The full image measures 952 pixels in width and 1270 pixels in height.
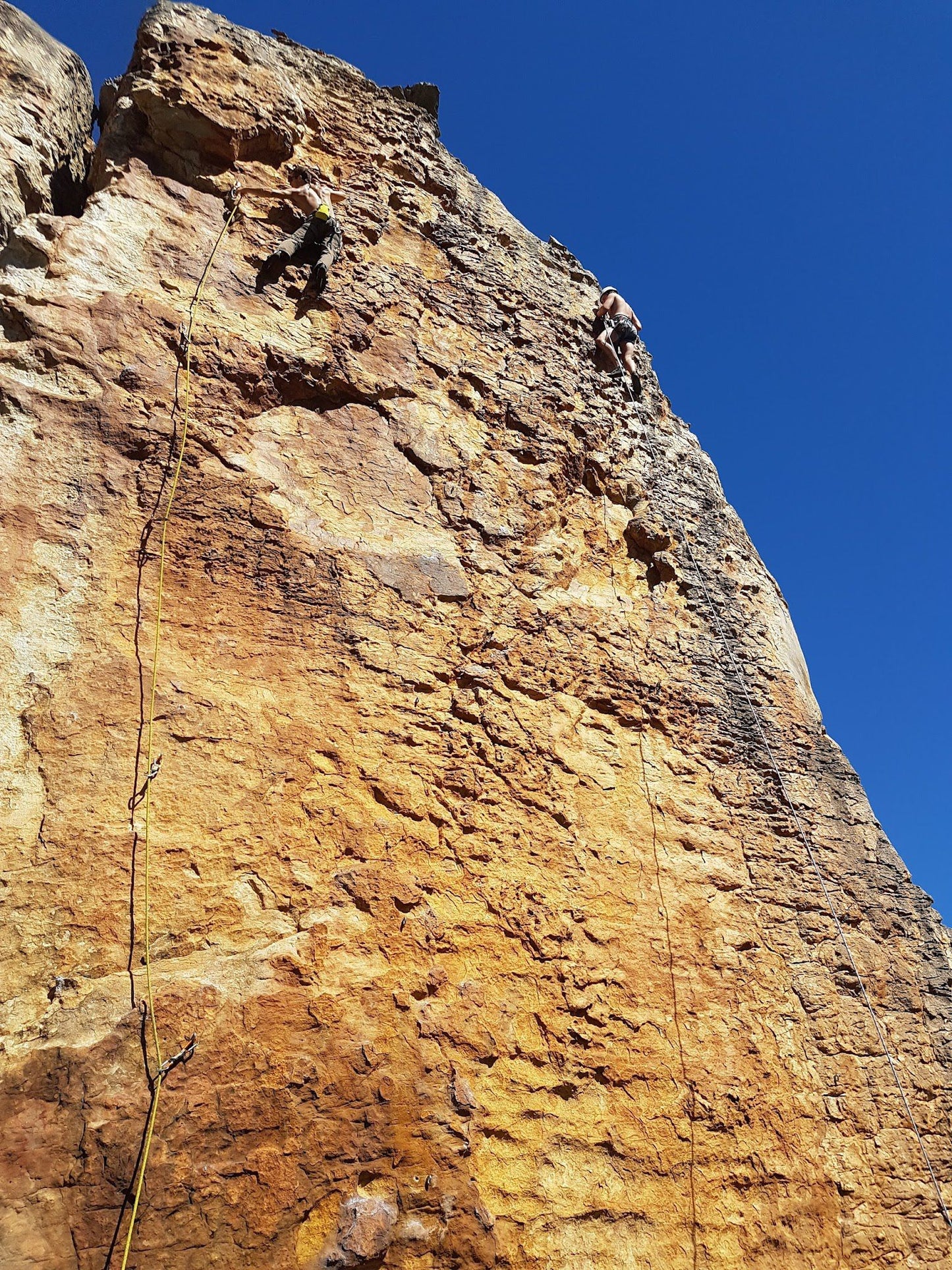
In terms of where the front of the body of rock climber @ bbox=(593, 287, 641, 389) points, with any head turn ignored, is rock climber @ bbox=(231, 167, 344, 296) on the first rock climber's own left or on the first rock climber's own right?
on the first rock climber's own left

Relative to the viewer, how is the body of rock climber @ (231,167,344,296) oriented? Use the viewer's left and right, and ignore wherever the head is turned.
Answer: facing away from the viewer and to the left of the viewer

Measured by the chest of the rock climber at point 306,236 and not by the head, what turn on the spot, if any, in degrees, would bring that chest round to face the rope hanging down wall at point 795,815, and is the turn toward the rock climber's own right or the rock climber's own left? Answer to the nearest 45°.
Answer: approximately 135° to the rock climber's own right

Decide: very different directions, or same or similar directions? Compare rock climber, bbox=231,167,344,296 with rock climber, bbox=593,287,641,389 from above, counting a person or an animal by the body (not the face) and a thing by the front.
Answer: same or similar directions

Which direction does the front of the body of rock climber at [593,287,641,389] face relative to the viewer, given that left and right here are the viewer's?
facing away from the viewer and to the left of the viewer

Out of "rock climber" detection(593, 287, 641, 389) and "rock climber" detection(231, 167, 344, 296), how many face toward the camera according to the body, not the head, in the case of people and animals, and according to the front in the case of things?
0
